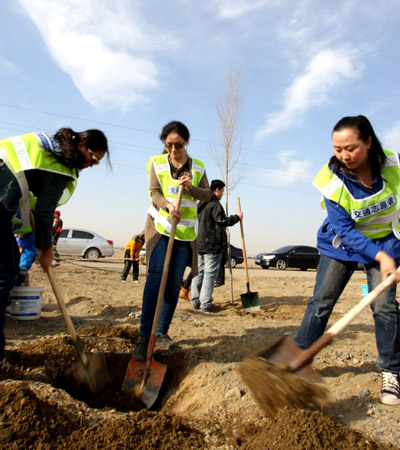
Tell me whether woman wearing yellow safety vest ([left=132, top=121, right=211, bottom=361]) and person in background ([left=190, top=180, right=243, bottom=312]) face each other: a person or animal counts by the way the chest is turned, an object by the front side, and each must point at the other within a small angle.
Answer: no

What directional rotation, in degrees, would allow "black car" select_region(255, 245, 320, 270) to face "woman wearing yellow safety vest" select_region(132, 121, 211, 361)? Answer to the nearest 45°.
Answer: approximately 45° to its left

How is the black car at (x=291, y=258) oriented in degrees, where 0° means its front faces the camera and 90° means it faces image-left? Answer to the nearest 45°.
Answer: approximately 45°

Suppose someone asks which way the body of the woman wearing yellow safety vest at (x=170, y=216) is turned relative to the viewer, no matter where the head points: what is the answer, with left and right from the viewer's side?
facing the viewer

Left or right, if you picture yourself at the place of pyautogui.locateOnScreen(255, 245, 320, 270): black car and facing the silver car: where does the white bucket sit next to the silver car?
left

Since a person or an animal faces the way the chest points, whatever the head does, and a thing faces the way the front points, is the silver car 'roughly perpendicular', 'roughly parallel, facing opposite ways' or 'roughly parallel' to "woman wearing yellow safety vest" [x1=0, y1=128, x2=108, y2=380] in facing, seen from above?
roughly parallel, facing opposite ways

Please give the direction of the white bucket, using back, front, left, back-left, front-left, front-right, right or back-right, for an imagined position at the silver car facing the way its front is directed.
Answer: left

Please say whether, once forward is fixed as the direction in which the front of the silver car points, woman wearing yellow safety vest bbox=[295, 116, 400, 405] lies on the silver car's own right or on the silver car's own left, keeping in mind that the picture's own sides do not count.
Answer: on the silver car's own left

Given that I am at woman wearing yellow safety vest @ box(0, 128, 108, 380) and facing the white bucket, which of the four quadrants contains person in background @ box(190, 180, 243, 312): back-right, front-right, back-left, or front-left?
front-right

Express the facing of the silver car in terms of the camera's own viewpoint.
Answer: facing to the left of the viewer

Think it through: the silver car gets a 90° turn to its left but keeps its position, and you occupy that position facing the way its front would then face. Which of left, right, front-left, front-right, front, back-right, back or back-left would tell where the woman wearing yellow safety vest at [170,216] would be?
front

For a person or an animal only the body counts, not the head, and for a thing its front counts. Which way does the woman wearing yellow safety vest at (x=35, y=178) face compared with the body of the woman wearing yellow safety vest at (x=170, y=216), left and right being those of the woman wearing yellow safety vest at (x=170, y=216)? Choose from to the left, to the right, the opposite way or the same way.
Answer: to the left

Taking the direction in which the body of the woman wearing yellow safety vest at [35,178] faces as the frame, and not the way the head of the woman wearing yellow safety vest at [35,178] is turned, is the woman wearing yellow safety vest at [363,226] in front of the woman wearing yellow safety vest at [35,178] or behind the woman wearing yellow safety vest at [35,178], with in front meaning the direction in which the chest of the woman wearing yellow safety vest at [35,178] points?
in front

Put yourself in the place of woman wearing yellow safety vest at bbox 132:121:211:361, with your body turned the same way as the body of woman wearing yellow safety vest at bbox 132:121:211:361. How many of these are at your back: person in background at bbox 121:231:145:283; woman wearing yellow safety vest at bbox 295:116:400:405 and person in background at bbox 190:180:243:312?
2

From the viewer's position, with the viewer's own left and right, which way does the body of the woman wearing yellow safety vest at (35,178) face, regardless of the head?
facing to the right of the viewer

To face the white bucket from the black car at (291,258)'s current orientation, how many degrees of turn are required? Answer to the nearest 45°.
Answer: approximately 45° to its left

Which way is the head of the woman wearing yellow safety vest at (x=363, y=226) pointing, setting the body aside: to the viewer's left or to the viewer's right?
to the viewer's left

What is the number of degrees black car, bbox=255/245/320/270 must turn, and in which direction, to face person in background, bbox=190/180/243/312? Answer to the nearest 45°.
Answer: approximately 45° to its left
